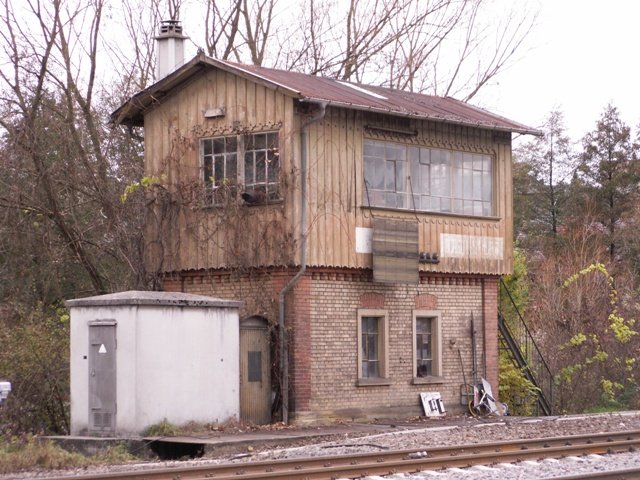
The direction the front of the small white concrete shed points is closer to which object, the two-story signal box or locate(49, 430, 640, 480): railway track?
the railway track

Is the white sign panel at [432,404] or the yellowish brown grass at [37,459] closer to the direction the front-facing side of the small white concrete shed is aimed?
the yellowish brown grass

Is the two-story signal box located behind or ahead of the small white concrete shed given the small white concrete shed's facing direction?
behind

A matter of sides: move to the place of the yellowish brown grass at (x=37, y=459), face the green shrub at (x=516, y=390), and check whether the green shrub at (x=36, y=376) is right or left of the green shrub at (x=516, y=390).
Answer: left

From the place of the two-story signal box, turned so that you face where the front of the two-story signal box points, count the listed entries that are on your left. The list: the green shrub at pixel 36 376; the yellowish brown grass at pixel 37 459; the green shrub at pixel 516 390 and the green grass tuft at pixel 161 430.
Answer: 1

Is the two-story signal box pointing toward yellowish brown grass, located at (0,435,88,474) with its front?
no

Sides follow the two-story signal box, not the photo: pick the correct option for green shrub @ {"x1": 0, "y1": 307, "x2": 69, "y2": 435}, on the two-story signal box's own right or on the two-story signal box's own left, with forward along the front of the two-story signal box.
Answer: on the two-story signal box's own right

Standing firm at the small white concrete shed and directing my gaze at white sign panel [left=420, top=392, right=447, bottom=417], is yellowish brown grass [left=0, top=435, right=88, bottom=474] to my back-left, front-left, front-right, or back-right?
back-right

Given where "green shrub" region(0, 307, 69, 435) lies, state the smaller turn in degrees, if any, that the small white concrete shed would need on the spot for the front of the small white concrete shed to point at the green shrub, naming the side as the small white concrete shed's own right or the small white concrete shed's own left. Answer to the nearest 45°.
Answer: approximately 90° to the small white concrete shed's own right

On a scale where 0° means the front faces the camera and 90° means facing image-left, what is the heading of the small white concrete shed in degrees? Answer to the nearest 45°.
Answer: approximately 45°

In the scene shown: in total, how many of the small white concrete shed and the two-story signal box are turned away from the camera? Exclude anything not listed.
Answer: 0

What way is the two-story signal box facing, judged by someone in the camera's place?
facing the viewer and to the right of the viewer
